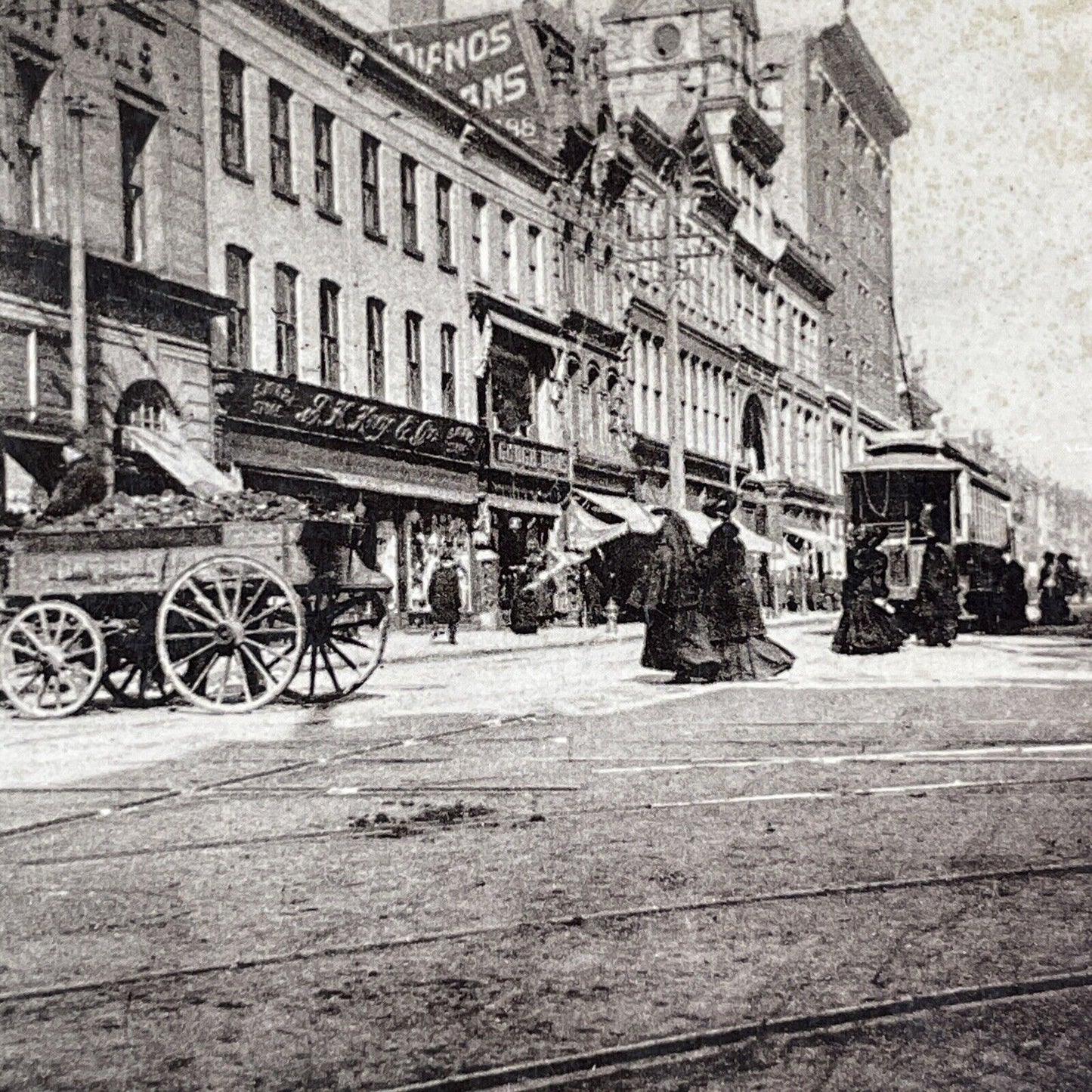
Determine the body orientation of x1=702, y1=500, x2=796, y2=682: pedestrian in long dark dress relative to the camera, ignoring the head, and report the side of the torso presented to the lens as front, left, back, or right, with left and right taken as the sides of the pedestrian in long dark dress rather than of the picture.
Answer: left
